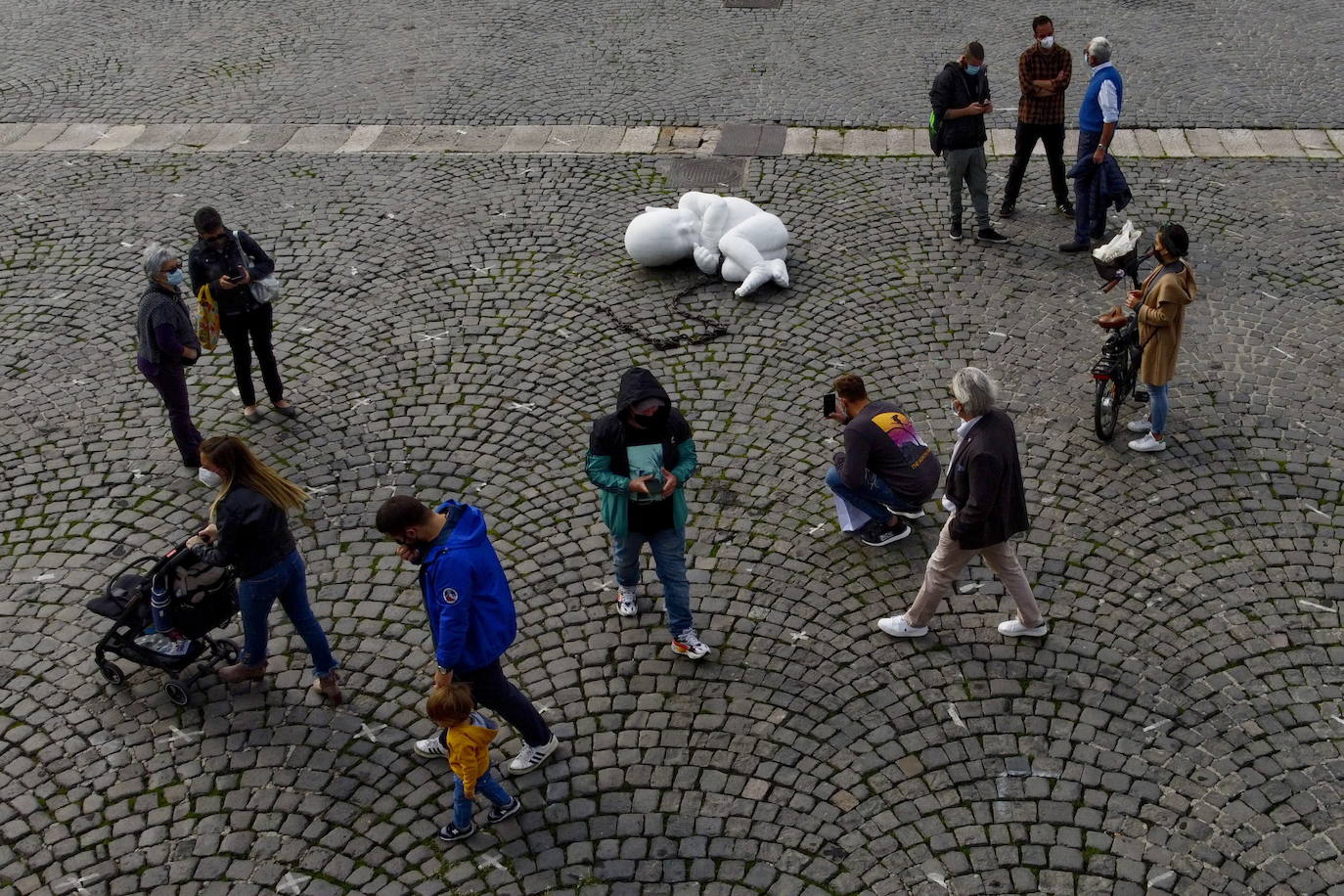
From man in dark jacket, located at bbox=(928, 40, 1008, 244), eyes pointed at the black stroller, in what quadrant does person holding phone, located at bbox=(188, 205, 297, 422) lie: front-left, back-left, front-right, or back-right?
front-right

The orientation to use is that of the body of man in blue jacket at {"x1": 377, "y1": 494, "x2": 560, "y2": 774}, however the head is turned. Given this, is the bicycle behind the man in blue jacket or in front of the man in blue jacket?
behind

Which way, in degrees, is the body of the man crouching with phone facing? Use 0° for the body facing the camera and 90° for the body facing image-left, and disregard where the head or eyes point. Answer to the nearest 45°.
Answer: approximately 135°

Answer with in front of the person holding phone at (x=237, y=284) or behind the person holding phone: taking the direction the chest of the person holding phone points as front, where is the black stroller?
in front

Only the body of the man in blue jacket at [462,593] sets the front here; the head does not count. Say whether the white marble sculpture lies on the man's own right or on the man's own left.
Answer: on the man's own right

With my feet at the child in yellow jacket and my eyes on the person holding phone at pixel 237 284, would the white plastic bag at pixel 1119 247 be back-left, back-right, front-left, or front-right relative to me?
front-right

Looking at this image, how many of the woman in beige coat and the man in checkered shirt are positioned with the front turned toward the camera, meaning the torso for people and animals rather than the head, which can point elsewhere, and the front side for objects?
1

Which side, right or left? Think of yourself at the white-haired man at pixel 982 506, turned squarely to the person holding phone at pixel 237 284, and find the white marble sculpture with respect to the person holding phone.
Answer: right

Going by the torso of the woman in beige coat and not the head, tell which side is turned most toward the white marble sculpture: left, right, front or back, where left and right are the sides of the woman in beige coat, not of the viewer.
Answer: front

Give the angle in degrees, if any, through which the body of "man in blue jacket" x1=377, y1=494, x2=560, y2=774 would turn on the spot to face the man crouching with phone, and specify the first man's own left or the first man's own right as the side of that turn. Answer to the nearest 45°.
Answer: approximately 135° to the first man's own right

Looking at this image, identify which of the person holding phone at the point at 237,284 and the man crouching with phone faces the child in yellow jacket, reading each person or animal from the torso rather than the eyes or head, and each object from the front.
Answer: the person holding phone

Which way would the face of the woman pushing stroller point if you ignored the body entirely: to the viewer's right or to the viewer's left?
to the viewer's left

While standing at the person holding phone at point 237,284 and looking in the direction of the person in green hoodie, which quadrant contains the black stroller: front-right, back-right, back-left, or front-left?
front-right

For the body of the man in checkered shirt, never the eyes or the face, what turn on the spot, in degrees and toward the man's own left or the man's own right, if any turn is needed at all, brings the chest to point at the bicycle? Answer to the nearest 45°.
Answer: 0° — they already face it

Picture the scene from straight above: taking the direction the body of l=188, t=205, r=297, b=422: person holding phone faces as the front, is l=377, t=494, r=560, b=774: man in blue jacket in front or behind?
in front

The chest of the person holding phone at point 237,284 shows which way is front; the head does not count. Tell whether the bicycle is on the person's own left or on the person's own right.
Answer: on the person's own left
